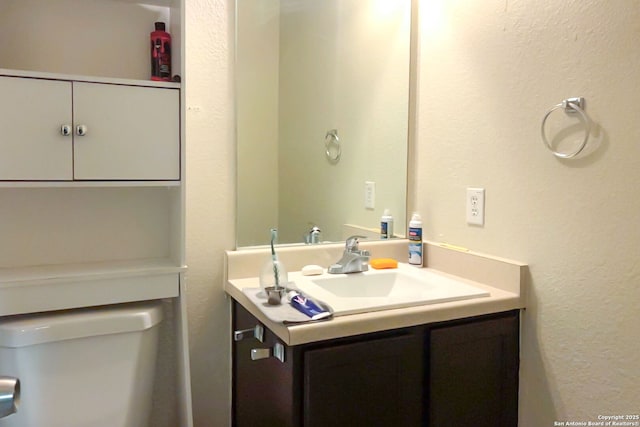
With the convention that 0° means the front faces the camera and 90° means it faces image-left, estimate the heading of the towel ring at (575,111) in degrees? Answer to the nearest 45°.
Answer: approximately 45°

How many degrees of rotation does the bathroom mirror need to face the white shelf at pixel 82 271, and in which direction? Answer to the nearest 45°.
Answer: approximately 45° to its right

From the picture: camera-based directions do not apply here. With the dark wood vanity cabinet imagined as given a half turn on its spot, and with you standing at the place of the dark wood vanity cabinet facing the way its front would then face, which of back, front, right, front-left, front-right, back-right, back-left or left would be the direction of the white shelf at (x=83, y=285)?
front-left

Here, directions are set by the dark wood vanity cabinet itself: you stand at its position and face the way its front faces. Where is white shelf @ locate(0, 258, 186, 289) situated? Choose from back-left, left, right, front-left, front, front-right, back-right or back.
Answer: back-right

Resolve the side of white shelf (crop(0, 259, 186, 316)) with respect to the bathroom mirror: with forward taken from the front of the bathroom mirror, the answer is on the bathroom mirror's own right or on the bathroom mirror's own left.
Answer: on the bathroom mirror's own right
